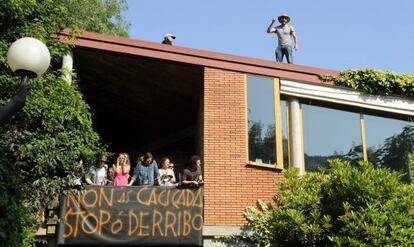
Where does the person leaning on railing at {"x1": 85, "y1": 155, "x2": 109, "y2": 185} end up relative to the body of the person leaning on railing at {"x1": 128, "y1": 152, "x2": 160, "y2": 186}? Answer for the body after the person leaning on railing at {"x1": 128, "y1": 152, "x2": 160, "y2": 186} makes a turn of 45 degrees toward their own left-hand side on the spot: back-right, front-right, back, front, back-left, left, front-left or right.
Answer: back-right

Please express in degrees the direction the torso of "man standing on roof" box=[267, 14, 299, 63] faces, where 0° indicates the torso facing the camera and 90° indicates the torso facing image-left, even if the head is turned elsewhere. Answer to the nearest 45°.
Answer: approximately 0°

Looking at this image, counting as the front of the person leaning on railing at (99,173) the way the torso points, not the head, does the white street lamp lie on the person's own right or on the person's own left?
on the person's own right

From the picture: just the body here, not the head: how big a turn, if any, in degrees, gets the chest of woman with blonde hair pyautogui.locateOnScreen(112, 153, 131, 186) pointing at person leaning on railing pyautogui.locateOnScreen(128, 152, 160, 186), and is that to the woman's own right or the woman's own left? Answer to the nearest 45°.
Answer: approximately 90° to the woman's own left

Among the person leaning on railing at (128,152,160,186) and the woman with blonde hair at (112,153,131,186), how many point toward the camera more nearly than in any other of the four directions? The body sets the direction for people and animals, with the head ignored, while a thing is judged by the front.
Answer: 2

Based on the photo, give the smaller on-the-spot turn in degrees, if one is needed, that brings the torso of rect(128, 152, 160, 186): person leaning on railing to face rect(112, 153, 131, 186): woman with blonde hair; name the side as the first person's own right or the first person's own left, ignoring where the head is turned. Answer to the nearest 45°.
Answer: approximately 90° to the first person's own right

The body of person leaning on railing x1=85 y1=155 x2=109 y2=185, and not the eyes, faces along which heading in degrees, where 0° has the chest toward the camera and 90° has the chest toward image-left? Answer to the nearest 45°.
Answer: approximately 315°

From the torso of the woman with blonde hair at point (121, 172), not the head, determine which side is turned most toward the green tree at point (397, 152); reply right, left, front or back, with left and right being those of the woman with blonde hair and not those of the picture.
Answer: left
